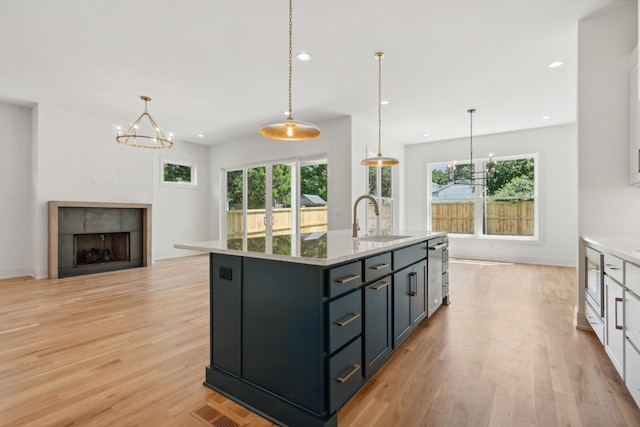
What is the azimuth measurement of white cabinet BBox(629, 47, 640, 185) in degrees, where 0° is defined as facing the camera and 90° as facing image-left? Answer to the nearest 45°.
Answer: approximately 90°

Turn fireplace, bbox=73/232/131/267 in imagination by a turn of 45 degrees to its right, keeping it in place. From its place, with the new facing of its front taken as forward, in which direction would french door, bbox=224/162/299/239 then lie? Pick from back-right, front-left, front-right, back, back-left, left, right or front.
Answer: left

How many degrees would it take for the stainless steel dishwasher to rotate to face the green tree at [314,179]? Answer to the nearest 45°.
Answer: approximately 135° to its left

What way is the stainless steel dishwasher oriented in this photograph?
to the viewer's right

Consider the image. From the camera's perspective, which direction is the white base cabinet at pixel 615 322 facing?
to the viewer's left

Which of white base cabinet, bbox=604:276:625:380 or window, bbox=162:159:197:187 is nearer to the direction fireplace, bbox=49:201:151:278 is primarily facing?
the white base cabinet

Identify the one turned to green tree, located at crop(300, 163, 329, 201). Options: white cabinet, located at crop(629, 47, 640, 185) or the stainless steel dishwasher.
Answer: the white cabinet

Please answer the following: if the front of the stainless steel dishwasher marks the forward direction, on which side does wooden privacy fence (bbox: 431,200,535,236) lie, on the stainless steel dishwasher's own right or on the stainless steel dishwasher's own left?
on the stainless steel dishwasher's own left

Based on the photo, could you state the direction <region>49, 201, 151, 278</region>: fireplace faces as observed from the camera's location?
facing the viewer and to the right of the viewer

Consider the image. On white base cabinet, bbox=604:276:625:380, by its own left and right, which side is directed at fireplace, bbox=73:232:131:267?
front

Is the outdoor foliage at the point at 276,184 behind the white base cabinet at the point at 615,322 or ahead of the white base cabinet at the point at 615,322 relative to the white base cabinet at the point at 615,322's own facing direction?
ahead
